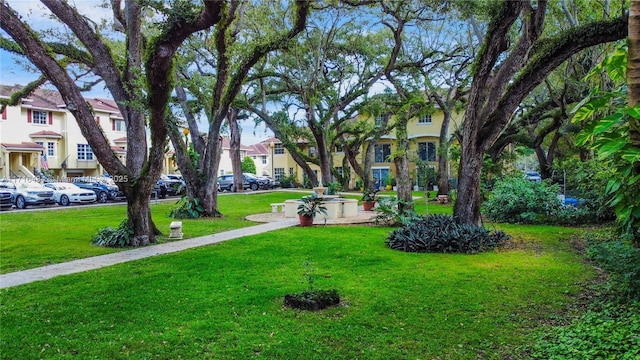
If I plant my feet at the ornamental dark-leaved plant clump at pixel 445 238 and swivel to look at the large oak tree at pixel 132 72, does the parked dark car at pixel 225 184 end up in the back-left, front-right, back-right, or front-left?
front-right

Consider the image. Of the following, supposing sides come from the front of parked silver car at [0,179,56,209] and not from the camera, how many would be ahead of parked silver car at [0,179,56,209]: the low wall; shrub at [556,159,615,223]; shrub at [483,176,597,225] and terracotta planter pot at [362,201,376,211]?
4

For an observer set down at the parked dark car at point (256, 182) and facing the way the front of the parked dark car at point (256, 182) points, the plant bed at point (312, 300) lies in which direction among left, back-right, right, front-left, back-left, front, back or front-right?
front-right

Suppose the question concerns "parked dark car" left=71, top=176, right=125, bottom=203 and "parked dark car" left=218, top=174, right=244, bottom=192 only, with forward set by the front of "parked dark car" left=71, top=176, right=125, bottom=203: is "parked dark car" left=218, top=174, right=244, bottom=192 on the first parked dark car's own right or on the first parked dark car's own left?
on the first parked dark car's own left

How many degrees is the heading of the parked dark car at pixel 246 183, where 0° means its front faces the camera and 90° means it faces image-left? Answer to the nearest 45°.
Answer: approximately 315°

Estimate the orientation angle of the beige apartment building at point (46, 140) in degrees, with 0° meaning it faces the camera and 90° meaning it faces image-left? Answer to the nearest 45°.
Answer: approximately 315°

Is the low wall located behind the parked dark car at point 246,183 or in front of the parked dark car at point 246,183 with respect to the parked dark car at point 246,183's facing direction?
in front
